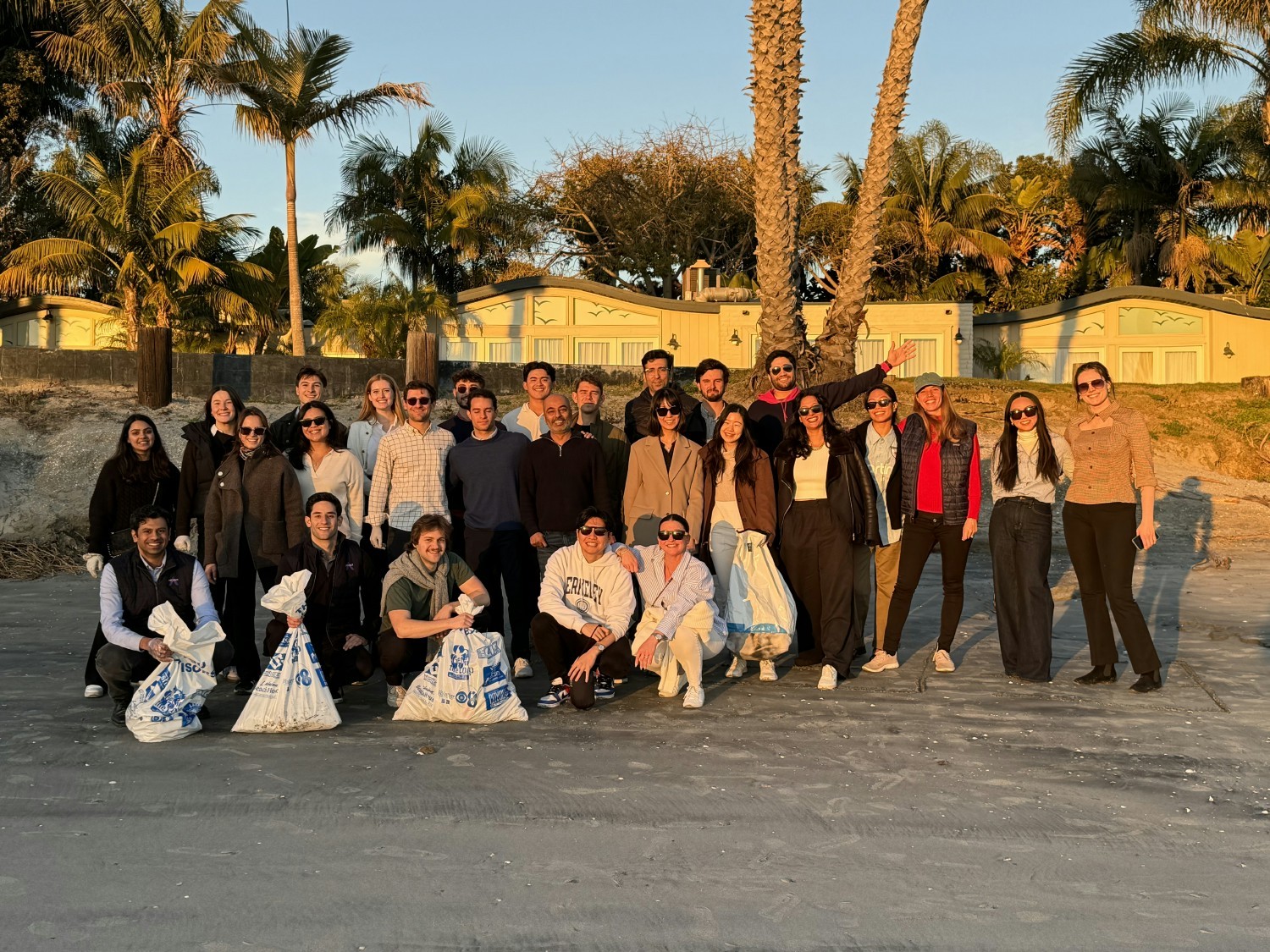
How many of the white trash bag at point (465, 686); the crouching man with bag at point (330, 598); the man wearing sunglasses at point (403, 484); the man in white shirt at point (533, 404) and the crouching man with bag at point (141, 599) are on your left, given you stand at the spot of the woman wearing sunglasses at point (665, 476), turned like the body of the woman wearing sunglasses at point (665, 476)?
0

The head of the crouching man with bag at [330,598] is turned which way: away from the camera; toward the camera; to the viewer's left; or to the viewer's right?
toward the camera

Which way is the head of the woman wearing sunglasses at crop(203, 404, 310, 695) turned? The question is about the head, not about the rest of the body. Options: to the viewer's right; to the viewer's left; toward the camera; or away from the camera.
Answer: toward the camera

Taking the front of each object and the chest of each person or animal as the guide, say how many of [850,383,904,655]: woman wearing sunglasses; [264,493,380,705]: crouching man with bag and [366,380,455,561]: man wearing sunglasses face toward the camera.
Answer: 3

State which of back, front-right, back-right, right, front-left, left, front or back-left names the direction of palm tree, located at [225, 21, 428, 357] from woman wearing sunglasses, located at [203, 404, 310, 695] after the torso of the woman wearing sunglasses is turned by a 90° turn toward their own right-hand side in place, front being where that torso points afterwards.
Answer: right

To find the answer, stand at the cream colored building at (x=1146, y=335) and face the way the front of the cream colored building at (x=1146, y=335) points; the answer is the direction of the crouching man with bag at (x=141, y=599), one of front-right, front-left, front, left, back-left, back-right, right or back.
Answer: front

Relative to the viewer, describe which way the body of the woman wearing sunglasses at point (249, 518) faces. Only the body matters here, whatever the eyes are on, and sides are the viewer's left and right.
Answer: facing the viewer

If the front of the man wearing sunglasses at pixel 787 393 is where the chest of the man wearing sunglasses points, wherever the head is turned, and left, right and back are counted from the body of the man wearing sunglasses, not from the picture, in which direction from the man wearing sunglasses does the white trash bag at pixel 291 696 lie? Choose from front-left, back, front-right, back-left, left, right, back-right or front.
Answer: front-right

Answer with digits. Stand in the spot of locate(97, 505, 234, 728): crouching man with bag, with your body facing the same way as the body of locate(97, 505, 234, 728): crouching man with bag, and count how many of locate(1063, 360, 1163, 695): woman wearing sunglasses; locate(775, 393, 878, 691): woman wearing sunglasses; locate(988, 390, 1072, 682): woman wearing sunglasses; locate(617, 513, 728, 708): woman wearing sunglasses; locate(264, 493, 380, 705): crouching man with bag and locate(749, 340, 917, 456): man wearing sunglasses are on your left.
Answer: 6

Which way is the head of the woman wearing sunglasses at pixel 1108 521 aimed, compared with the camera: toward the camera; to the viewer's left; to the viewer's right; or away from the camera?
toward the camera

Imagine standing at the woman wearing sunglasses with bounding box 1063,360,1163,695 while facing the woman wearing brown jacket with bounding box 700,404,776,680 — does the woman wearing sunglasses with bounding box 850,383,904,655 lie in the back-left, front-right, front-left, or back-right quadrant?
front-right

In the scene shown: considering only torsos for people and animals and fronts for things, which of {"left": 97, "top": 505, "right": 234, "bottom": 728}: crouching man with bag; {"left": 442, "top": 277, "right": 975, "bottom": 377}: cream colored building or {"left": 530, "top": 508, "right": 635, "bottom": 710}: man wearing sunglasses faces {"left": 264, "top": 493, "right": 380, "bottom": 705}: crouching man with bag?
the cream colored building

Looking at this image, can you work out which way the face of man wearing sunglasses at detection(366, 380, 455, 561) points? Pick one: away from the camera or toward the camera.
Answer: toward the camera

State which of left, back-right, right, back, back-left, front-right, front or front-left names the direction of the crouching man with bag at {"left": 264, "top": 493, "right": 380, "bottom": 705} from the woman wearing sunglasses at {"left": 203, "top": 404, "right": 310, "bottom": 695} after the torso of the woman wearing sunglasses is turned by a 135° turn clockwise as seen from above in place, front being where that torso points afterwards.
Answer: back

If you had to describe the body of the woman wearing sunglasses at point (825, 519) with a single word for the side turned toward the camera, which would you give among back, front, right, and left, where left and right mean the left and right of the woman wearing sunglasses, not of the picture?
front

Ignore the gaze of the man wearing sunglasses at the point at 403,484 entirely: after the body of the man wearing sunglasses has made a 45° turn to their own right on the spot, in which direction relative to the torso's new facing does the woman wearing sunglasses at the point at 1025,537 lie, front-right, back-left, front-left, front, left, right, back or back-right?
back-left

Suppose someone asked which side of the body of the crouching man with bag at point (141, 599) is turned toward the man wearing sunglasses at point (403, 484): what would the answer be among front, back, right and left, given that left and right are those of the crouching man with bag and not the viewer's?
left

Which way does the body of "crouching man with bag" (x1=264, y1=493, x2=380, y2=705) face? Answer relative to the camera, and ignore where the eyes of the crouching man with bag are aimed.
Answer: toward the camera
